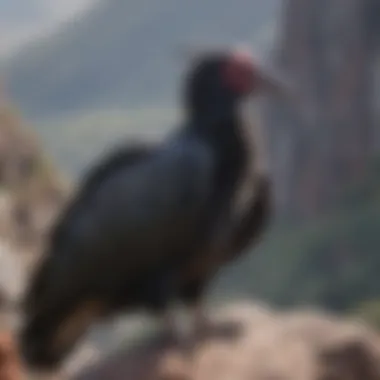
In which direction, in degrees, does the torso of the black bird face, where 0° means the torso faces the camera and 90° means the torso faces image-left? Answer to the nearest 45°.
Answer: approximately 270°
